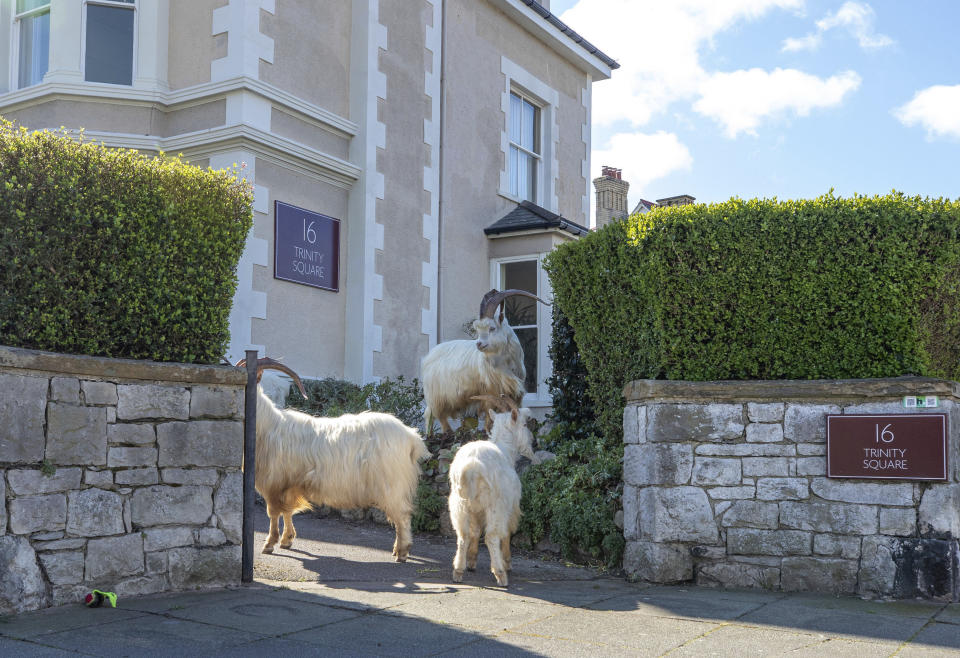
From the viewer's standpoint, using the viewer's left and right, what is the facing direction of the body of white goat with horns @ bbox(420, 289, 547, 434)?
facing to the right of the viewer

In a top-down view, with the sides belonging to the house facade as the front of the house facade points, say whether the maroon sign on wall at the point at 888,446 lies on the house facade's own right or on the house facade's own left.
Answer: on the house facade's own left

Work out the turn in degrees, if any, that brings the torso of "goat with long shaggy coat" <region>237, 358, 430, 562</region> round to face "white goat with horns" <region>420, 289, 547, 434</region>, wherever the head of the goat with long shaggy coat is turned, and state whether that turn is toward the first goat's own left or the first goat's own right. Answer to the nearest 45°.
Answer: approximately 135° to the first goat's own right

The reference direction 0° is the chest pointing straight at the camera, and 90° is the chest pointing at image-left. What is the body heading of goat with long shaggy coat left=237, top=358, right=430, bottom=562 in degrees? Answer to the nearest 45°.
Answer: approximately 90°

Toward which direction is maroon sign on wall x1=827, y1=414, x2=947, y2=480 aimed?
toward the camera

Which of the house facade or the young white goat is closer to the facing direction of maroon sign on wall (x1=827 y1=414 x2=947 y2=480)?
the young white goat

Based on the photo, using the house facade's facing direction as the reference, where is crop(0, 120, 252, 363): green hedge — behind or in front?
in front

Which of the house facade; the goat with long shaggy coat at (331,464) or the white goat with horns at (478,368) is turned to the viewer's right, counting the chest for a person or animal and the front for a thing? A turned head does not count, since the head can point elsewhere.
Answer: the white goat with horns

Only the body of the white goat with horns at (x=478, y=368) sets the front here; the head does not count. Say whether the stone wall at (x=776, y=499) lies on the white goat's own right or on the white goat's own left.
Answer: on the white goat's own right

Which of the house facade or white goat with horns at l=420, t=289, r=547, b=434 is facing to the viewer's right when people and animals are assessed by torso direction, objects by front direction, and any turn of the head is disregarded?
the white goat with horns

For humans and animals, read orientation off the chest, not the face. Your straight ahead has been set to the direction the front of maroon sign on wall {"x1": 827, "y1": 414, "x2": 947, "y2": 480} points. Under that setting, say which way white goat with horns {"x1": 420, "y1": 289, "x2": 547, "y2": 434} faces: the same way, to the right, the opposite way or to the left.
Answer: to the left

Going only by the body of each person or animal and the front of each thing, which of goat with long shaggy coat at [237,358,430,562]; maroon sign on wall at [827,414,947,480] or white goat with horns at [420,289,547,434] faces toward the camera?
the maroon sign on wall
